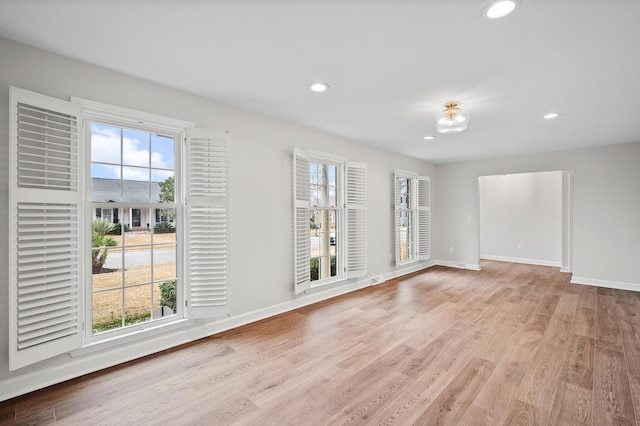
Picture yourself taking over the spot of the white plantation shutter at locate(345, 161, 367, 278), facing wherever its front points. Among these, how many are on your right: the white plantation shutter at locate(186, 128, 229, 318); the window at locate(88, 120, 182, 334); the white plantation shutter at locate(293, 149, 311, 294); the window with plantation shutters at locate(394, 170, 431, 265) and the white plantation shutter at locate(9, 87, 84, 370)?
4

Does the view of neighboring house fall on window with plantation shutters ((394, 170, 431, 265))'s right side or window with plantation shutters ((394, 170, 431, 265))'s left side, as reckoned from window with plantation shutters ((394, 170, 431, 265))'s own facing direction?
on its right

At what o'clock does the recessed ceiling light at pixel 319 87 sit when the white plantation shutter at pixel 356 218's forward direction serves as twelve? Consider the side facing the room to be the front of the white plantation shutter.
The recessed ceiling light is roughly at 2 o'clock from the white plantation shutter.

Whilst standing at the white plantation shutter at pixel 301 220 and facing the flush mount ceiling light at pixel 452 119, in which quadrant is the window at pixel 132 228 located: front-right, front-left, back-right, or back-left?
back-right

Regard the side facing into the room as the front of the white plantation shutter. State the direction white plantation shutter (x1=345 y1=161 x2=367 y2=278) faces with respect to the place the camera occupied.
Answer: facing the viewer and to the right of the viewer

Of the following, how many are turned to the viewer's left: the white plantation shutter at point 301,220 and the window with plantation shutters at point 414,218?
0

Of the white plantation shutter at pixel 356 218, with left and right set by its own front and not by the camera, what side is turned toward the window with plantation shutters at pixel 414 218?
left

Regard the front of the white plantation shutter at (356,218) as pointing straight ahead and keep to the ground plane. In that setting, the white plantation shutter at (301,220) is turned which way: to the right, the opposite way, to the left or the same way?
the same way

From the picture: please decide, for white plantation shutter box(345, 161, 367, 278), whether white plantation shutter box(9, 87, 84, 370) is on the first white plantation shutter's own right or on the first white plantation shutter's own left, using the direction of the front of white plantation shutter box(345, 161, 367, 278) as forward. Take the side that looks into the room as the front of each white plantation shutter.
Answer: on the first white plantation shutter's own right

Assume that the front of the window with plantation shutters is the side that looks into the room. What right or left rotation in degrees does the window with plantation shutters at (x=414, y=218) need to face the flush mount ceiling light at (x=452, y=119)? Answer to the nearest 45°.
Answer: approximately 45° to its right

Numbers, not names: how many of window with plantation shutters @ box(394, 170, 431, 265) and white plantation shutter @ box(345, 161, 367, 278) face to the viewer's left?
0

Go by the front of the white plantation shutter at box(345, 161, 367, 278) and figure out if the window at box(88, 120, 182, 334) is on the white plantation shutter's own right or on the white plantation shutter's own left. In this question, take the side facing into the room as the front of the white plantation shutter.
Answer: on the white plantation shutter's own right

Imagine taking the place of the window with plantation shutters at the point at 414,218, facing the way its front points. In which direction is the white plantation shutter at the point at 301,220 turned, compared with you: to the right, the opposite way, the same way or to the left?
the same way

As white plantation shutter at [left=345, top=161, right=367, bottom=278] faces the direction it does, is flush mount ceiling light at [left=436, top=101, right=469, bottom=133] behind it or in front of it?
in front

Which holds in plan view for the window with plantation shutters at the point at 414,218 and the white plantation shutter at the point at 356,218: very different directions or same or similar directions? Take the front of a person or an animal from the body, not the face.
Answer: same or similar directions

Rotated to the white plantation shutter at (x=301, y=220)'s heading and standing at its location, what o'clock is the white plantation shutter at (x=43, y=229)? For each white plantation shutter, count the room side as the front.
the white plantation shutter at (x=43, y=229) is roughly at 3 o'clock from the white plantation shutter at (x=301, y=220).

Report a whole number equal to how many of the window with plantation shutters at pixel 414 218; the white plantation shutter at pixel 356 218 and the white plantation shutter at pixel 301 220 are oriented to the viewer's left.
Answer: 0

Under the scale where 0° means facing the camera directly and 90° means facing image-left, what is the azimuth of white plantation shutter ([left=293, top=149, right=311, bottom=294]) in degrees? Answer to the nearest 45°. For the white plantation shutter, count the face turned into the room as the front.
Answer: approximately 315°

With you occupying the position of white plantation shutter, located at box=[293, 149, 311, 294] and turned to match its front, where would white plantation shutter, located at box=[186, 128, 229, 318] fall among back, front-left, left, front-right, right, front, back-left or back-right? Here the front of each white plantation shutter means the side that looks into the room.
right
